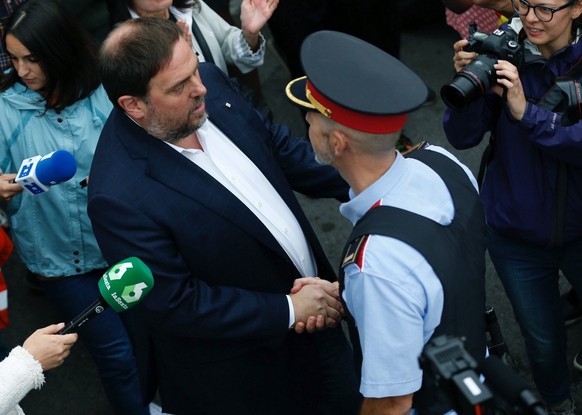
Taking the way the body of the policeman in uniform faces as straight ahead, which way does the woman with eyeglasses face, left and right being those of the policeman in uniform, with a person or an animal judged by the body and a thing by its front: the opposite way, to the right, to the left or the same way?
to the left

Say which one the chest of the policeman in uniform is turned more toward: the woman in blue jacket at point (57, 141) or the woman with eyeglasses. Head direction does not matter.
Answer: the woman in blue jacket

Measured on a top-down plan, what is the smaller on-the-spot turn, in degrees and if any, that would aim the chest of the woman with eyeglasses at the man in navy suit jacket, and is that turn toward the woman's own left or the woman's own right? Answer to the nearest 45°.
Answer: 0° — they already face them

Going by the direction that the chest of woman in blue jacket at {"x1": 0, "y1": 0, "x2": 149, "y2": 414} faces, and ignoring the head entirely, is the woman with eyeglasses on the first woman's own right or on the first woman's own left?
on the first woman's own left

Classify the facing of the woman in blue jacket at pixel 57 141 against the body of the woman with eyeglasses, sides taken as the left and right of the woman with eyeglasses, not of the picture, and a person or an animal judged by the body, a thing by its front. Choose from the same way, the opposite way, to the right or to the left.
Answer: to the left

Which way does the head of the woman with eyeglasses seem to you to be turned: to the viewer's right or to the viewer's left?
to the viewer's left

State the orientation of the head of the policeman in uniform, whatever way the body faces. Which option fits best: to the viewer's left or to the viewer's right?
to the viewer's left

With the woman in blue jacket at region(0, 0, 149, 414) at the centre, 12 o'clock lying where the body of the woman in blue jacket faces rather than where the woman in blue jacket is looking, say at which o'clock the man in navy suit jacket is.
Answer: The man in navy suit jacket is roughly at 11 o'clock from the woman in blue jacket.

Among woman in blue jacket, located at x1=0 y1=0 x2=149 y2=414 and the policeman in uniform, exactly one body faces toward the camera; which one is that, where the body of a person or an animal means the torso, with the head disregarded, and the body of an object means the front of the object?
the woman in blue jacket

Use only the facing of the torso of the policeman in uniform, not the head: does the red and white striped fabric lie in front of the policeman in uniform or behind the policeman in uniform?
in front

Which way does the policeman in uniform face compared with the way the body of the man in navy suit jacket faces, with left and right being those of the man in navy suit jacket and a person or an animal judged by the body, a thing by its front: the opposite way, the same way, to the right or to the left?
the opposite way

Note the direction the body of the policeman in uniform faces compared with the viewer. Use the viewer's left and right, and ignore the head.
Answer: facing away from the viewer and to the left of the viewer

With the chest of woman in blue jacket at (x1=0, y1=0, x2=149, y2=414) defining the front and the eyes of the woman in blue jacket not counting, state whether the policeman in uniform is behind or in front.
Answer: in front

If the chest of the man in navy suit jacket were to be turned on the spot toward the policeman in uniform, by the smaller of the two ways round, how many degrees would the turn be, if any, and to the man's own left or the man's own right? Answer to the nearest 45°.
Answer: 0° — they already face them

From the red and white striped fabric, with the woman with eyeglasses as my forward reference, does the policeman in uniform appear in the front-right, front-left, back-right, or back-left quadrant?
front-right

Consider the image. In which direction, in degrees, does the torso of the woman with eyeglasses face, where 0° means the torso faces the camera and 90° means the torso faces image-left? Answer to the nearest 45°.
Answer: approximately 45°
